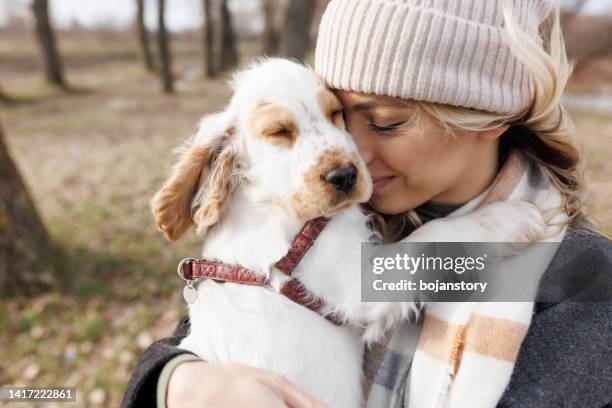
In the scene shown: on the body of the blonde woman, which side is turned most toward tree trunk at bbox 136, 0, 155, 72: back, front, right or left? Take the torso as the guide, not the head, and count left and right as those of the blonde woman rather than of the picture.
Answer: right

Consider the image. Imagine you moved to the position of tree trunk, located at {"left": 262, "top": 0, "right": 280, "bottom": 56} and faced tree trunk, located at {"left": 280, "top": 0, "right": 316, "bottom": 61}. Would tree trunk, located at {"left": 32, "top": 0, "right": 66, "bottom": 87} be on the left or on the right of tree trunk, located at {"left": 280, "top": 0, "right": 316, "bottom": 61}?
right

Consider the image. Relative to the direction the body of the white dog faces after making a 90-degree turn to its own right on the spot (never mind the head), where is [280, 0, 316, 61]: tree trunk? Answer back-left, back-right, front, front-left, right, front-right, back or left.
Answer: back-right

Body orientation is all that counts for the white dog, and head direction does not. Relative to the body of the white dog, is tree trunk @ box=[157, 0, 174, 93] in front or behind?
behind

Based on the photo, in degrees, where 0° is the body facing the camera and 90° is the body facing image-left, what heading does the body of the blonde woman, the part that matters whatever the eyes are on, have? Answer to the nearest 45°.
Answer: approximately 45°

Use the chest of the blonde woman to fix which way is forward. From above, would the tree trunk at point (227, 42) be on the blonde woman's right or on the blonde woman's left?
on the blonde woman's right

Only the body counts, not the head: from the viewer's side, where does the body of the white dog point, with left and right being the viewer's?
facing the viewer and to the right of the viewer

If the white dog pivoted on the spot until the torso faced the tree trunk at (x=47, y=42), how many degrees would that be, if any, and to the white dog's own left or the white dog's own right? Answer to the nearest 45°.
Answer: approximately 180°
